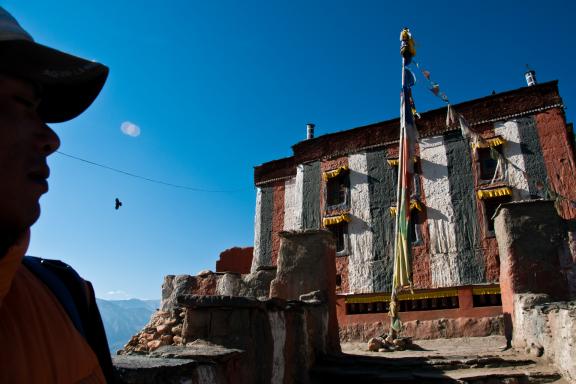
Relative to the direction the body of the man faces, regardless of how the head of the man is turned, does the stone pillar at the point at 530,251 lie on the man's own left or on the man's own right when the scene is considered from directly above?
on the man's own left

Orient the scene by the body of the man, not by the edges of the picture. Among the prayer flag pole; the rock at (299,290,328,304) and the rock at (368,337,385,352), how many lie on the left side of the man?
3

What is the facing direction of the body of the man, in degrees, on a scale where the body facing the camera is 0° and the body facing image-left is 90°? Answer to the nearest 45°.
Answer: approximately 315°

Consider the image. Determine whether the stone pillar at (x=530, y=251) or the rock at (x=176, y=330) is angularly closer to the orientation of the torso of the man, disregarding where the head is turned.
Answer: the stone pillar

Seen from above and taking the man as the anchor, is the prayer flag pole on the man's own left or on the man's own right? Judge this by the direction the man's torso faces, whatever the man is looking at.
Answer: on the man's own left

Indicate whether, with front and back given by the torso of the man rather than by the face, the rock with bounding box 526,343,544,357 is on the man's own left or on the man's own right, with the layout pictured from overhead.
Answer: on the man's own left

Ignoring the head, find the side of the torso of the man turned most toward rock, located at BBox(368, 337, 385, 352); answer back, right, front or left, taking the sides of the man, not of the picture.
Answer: left

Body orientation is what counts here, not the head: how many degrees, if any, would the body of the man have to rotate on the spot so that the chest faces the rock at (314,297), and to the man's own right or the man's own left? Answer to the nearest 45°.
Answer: approximately 90° to the man's own left

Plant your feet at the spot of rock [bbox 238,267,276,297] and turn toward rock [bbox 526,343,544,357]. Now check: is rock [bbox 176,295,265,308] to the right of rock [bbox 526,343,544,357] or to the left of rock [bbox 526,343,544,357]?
right

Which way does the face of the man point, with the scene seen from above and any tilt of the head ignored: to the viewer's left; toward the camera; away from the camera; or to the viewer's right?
to the viewer's right
